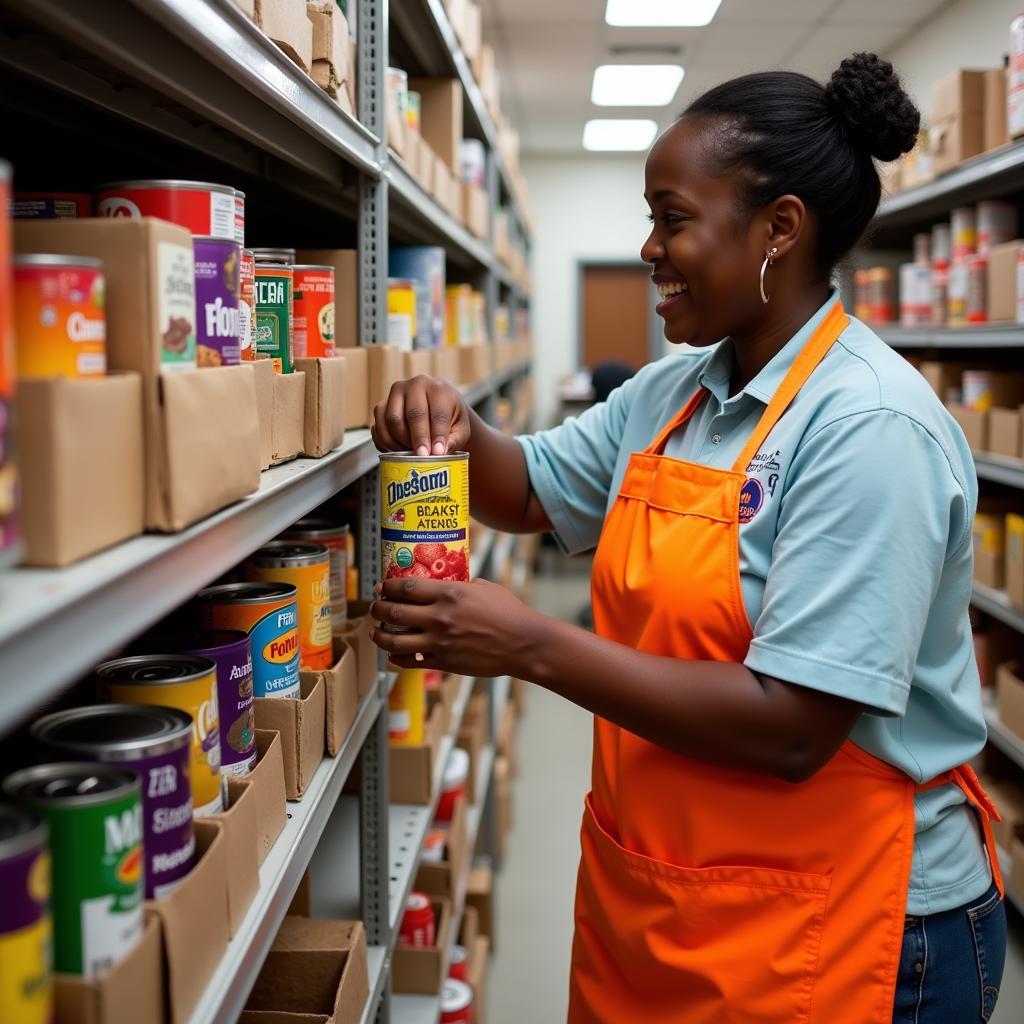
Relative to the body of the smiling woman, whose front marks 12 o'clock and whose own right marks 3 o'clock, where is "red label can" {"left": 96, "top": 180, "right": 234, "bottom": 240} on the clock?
The red label can is roughly at 12 o'clock from the smiling woman.

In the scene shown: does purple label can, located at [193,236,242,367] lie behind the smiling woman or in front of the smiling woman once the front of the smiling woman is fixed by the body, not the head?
in front

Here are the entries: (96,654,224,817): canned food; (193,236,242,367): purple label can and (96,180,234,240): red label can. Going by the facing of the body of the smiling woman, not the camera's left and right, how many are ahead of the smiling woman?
3

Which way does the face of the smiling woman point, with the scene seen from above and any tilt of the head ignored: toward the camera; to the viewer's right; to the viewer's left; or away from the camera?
to the viewer's left

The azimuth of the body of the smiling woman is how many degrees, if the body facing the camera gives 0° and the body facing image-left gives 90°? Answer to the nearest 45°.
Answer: approximately 45°

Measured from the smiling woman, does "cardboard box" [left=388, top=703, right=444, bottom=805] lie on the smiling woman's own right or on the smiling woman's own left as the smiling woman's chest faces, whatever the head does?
on the smiling woman's own right
